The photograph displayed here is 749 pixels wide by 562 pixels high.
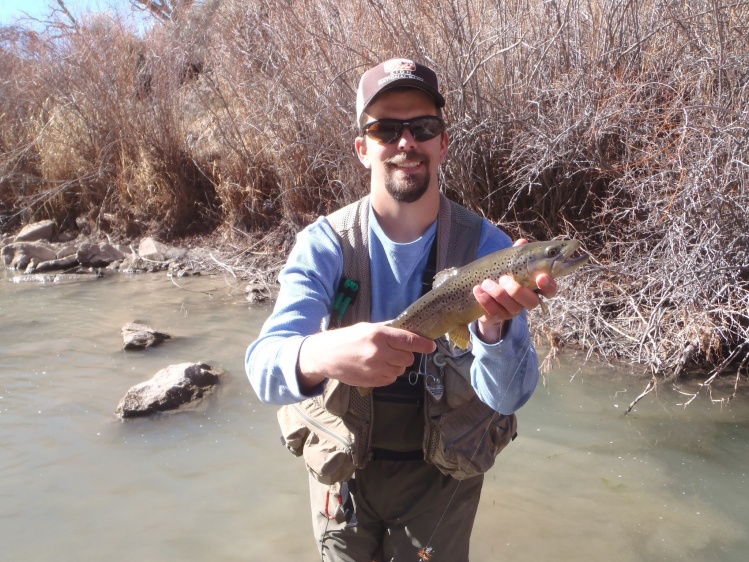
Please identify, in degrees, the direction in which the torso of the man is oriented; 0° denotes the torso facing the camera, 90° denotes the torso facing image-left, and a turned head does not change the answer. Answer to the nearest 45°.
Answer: approximately 0°

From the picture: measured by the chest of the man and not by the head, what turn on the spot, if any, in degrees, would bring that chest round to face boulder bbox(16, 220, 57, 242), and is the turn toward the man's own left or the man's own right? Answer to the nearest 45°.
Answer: approximately 135° to the man's own right

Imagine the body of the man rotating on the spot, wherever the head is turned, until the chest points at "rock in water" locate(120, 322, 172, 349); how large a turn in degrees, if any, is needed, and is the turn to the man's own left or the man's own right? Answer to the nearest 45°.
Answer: approximately 135° to the man's own right

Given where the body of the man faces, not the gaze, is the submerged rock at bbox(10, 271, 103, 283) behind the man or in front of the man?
behind

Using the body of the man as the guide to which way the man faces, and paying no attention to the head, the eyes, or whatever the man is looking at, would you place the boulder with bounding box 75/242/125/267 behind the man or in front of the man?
behind

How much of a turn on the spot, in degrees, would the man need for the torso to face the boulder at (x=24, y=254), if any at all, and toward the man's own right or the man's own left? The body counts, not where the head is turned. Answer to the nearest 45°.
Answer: approximately 135° to the man's own right
